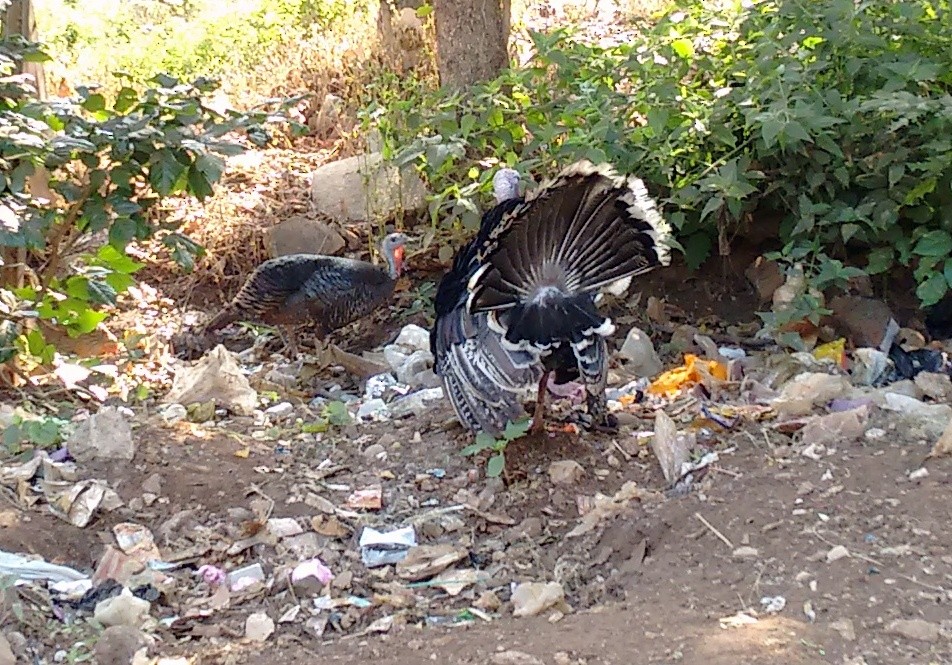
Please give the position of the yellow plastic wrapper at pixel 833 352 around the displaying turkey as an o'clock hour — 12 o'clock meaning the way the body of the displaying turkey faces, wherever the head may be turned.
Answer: The yellow plastic wrapper is roughly at 3 o'clock from the displaying turkey.

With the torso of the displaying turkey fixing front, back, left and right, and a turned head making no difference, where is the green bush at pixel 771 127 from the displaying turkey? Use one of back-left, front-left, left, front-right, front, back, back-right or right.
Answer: right

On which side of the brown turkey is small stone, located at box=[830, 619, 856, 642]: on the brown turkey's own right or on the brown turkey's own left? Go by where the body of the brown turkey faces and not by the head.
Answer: on the brown turkey's own right

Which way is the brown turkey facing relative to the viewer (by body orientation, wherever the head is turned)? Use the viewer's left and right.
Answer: facing to the right of the viewer

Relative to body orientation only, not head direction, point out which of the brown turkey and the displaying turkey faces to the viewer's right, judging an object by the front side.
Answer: the brown turkey

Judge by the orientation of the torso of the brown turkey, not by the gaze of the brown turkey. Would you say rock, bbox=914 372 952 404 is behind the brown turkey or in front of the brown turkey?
in front

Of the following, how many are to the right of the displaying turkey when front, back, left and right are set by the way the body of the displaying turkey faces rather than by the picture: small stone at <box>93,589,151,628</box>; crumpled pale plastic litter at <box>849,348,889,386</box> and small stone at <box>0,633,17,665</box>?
1

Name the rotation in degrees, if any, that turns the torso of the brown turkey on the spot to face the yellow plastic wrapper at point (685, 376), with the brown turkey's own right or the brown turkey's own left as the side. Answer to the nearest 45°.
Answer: approximately 45° to the brown turkey's own right

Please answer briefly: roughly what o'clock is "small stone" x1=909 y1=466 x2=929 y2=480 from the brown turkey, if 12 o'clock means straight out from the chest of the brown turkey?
The small stone is roughly at 2 o'clock from the brown turkey.

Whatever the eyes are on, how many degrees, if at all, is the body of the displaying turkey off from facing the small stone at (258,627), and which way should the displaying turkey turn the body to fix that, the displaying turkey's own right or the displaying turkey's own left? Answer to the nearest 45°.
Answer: approximately 90° to the displaying turkey's own left

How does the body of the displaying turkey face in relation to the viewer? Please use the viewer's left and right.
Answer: facing away from the viewer and to the left of the viewer

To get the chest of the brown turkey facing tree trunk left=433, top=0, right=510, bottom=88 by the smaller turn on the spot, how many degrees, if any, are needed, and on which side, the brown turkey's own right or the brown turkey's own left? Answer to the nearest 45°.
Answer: approximately 45° to the brown turkey's own left
